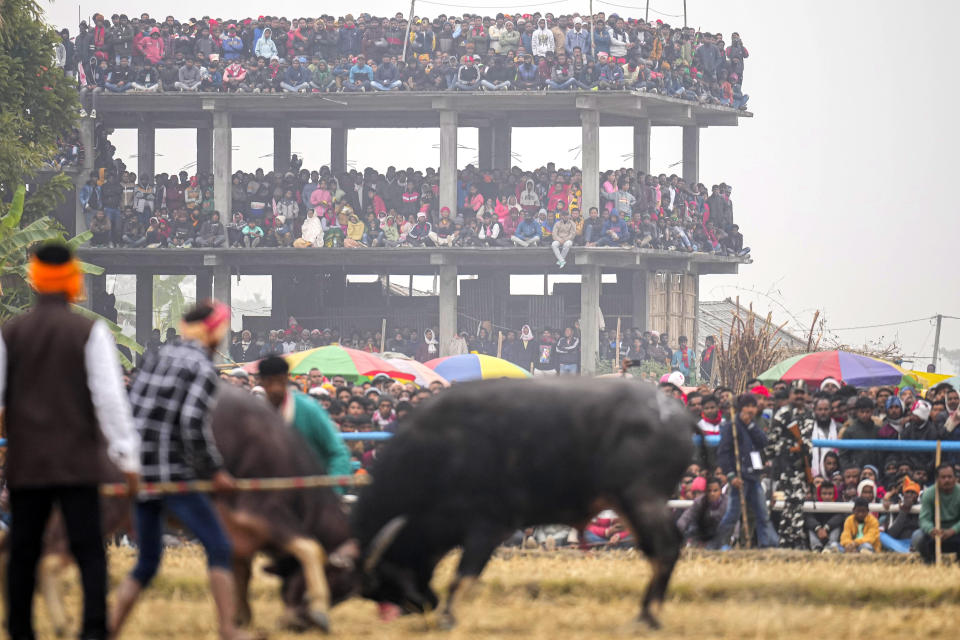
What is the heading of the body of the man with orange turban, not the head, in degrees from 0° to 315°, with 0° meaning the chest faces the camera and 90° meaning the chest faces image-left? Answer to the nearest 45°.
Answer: approximately 180°

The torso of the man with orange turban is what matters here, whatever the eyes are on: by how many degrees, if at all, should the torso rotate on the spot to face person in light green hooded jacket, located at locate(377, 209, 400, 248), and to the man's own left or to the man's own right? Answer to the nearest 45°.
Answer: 0° — they already face them

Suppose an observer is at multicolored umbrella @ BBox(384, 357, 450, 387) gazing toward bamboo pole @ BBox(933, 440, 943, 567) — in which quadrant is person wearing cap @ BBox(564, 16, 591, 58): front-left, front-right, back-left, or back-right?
back-left

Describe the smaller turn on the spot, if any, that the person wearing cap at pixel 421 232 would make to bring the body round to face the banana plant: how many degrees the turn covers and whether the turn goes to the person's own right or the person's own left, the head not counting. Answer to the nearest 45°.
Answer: approximately 45° to the person's own right

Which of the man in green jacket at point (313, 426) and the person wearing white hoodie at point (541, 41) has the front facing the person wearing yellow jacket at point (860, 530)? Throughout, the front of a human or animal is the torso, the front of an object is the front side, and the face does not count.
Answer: the person wearing white hoodie at point (541, 41)

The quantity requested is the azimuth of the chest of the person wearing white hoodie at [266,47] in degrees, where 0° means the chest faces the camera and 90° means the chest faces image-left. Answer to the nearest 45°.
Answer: approximately 0°

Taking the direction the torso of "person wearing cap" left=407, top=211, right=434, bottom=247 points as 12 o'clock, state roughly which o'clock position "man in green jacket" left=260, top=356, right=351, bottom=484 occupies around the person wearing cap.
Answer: The man in green jacket is roughly at 12 o'clock from the person wearing cap.

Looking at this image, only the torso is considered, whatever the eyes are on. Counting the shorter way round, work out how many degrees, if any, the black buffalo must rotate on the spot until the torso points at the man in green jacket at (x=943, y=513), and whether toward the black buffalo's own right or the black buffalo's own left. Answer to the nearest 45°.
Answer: approximately 135° to the black buffalo's own right

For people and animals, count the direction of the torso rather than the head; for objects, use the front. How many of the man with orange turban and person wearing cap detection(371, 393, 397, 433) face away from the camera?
1

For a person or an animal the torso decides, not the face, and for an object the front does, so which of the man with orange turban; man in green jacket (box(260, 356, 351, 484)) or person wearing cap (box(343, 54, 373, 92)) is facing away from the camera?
the man with orange turban
